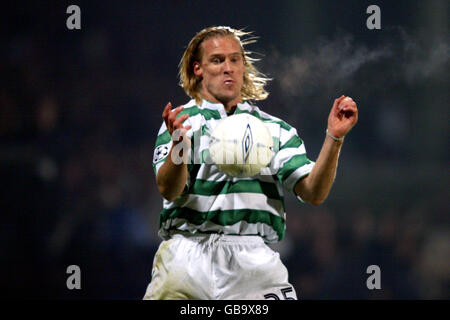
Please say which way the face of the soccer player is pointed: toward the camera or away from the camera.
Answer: toward the camera

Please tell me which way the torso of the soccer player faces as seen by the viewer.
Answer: toward the camera
